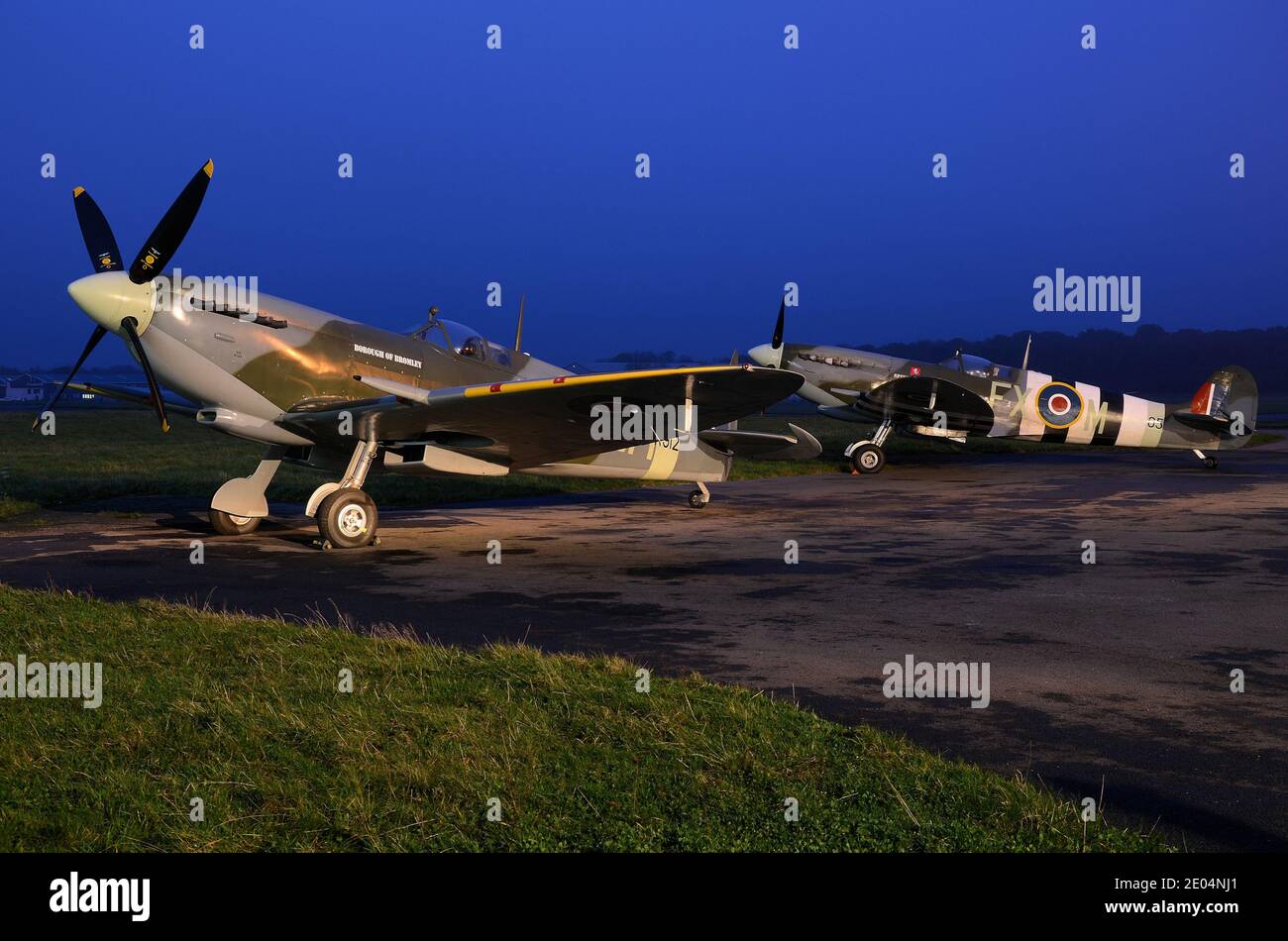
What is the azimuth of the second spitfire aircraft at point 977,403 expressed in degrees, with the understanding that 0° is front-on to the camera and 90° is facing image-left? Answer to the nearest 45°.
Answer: approximately 90°
